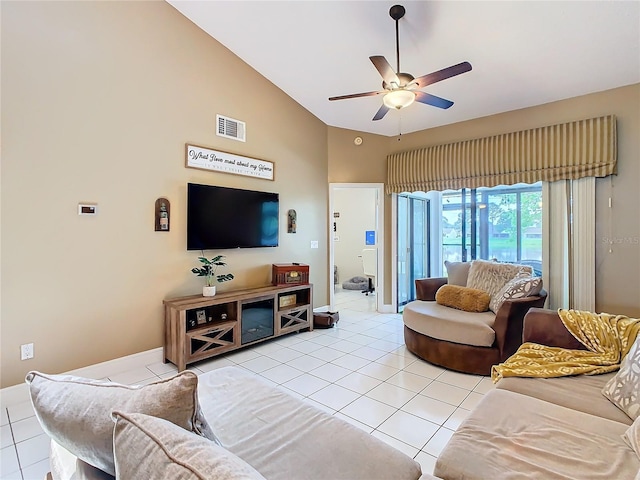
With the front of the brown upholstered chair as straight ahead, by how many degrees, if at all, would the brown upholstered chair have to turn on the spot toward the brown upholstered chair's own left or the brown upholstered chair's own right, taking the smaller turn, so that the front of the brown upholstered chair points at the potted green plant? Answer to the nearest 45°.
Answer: approximately 45° to the brown upholstered chair's own right

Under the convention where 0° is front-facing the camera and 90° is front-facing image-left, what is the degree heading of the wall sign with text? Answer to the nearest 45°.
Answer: approximately 315°

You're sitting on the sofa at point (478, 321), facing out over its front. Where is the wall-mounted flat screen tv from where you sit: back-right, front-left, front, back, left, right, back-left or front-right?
front-right

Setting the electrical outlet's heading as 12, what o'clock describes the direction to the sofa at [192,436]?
The sofa is roughly at 1 o'clock from the electrical outlet.

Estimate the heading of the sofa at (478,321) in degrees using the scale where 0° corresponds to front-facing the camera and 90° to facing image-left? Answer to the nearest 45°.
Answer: approximately 45°

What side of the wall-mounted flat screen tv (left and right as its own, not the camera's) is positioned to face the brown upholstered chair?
front

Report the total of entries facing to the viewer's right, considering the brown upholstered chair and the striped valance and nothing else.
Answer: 0

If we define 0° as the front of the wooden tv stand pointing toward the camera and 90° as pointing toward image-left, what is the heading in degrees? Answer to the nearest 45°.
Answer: approximately 315°

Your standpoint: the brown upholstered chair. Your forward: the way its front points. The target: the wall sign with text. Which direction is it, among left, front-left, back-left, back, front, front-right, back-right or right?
front-right

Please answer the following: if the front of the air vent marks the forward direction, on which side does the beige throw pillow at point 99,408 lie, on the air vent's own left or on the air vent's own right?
on the air vent's own right
